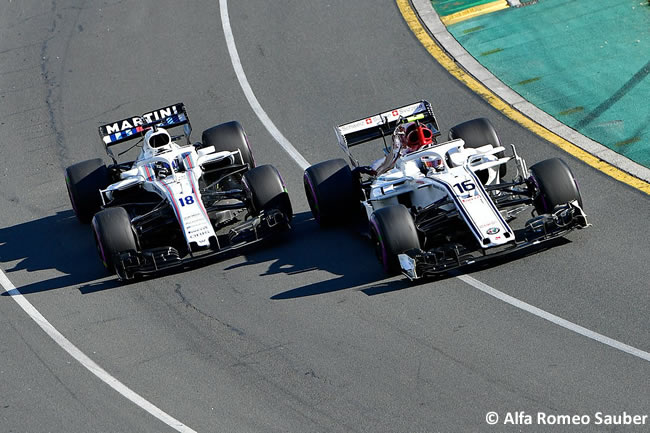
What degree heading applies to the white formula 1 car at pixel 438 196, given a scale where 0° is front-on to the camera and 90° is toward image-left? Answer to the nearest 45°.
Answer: approximately 315°
